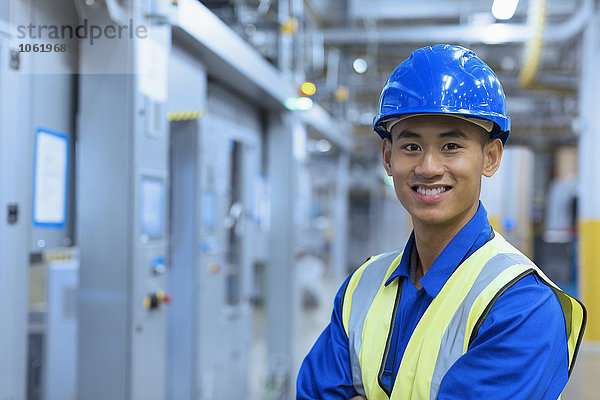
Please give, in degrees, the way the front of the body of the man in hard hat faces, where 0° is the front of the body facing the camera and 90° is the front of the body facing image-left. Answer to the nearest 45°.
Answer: approximately 45°

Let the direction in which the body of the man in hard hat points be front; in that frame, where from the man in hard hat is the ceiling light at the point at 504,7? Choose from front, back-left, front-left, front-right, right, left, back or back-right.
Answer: back-right

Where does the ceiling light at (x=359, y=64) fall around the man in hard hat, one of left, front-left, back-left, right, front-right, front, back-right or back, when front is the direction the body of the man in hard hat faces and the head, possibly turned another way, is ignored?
back-right

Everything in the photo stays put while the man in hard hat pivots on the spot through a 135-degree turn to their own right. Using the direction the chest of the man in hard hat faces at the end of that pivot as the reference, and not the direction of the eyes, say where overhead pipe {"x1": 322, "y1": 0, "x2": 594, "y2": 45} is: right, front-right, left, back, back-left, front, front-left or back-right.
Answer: front
